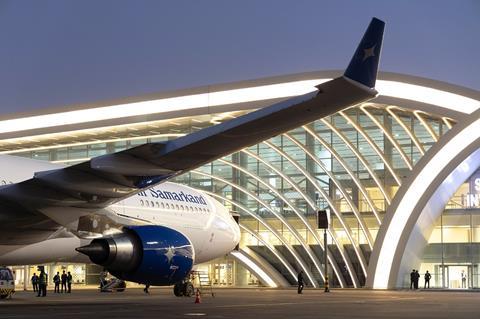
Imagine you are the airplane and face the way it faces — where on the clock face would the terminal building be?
The terminal building is roughly at 11 o'clock from the airplane.

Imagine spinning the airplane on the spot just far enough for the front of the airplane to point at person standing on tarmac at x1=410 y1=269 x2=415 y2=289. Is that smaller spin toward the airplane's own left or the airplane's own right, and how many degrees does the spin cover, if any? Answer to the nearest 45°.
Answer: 0° — it already faces them

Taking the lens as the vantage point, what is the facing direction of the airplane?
facing away from the viewer and to the right of the viewer
